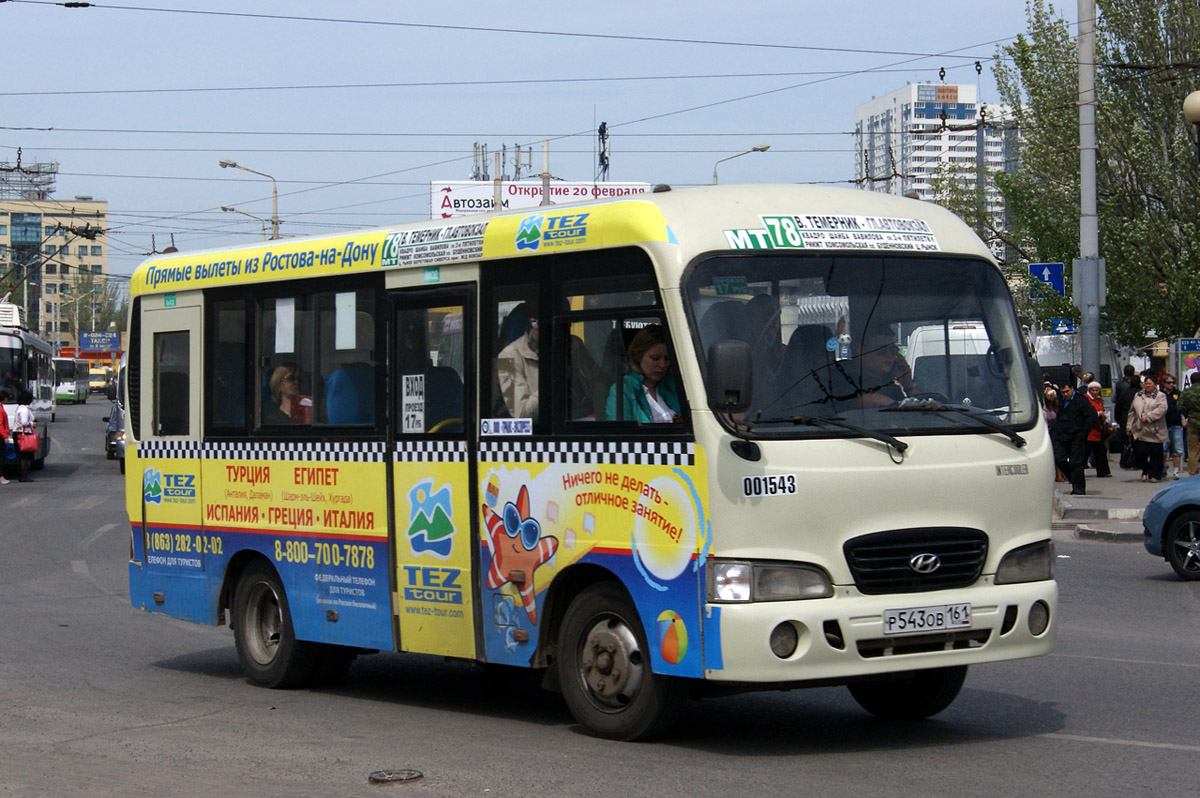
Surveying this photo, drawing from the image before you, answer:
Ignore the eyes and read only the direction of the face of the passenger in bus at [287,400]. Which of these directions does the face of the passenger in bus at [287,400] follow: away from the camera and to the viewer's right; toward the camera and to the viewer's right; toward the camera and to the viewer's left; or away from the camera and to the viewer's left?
toward the camera and to the viewer's right

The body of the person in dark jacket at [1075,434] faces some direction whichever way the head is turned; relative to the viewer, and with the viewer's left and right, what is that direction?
facing the viewer and to the left of the viewer

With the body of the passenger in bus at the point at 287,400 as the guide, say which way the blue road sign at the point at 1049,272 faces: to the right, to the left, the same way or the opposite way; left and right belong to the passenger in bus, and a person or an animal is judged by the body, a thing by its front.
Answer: to the right

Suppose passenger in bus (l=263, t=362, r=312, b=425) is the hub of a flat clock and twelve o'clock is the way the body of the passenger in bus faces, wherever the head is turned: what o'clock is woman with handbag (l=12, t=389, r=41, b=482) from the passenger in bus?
The woman with handbag is roughly at 7 o'clock from the passenger in bus.

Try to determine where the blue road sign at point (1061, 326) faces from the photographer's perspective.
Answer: facing the viewer

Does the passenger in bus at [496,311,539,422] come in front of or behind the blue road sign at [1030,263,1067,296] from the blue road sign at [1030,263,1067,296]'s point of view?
in front

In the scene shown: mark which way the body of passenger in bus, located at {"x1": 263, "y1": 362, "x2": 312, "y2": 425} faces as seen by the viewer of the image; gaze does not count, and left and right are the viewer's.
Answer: facing the viewer and to the right of the viewer

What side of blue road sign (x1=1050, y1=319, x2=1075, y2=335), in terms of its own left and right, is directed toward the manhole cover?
front

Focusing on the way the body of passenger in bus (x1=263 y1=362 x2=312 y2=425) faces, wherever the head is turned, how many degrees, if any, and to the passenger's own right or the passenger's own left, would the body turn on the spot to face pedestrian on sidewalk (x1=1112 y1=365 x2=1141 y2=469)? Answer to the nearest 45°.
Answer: approximately 90° to the passenger's own left
